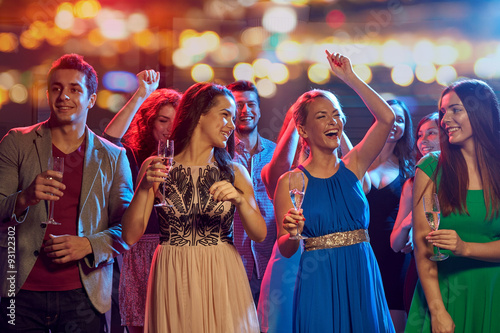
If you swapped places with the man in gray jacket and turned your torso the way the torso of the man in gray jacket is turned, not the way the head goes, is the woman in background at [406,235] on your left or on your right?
on your left

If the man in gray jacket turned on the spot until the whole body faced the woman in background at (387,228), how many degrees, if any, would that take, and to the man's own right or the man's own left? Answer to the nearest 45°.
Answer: approximately 90° to the man's own left

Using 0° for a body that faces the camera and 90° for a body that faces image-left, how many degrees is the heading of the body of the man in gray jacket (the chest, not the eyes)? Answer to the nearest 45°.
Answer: approximately 0°

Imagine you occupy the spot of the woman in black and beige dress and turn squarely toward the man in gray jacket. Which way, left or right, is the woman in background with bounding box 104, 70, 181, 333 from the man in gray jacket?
right

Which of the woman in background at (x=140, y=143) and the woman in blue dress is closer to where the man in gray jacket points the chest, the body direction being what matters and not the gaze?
the woman in blue dress

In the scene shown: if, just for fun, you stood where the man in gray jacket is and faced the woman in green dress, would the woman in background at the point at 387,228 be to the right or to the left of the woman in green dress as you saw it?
left

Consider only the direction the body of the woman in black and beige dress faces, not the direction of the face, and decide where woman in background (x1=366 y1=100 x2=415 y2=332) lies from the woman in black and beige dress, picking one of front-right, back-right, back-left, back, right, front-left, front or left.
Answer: back-left

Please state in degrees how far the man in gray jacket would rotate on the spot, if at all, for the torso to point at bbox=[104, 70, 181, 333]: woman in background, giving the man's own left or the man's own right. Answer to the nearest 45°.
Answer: approximately 135° to the man's own left
